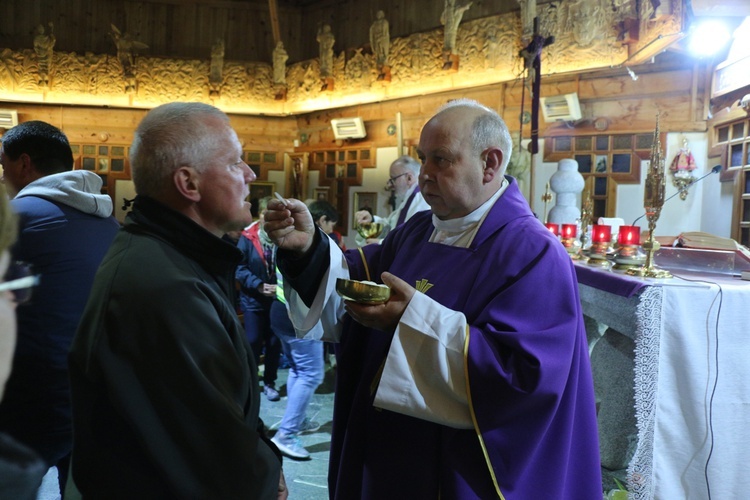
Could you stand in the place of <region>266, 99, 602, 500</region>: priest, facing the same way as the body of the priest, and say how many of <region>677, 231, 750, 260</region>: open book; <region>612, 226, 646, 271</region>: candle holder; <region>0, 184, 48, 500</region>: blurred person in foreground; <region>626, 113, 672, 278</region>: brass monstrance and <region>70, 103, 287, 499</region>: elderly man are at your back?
3

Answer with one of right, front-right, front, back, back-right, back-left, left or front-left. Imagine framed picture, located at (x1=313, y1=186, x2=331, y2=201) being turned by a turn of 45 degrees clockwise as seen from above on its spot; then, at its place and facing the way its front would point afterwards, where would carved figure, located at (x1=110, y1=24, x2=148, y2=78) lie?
front-right

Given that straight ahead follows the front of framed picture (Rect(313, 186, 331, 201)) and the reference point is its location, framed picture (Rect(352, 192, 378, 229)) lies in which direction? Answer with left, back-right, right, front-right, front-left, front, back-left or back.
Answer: front-left

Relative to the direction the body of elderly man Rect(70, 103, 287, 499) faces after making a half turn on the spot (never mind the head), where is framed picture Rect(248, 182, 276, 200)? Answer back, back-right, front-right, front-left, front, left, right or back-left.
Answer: right

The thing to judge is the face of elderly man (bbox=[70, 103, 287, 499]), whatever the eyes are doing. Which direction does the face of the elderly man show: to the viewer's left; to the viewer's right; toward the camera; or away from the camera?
to the viewer's right

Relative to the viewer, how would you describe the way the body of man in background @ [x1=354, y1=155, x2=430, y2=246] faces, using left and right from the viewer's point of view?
facing to the left of the viewer

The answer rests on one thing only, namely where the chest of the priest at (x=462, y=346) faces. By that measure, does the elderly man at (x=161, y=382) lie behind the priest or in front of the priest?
in front

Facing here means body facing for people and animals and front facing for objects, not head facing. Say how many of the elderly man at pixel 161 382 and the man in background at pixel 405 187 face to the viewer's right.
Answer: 1

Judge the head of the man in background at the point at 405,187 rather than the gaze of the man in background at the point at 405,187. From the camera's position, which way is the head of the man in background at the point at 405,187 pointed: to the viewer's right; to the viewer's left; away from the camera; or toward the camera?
to the viewer's left
